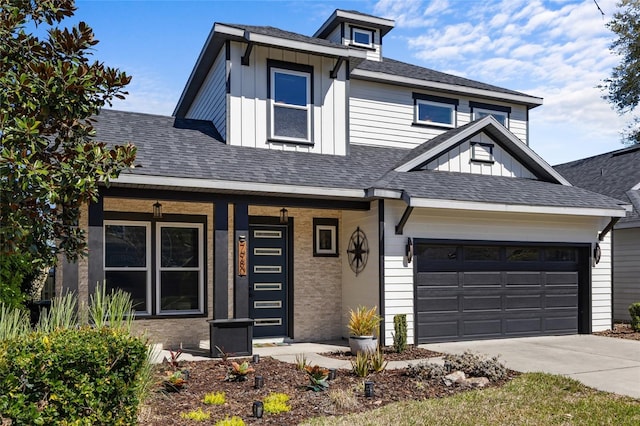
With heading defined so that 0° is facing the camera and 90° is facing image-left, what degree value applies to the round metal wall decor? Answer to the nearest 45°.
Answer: approximately 45°

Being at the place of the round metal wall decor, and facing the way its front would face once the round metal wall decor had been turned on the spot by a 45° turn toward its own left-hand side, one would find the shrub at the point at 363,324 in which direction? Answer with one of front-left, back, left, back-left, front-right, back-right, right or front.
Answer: front

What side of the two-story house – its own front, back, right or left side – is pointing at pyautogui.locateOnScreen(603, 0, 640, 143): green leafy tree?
left

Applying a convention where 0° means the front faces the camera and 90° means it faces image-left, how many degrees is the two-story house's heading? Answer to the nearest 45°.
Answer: approximately 315°

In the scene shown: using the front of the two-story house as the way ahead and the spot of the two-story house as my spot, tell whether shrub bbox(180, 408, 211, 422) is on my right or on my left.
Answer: on my right

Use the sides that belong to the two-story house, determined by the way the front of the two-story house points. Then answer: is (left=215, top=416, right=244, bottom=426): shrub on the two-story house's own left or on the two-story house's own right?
on the two-story house's own right

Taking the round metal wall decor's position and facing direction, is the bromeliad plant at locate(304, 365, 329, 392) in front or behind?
in front

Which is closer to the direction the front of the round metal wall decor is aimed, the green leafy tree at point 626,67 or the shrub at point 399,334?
the shrub

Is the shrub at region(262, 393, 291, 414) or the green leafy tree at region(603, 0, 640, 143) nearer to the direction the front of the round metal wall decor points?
the shrub

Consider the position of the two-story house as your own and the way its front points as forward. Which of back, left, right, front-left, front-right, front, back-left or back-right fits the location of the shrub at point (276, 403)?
front-right

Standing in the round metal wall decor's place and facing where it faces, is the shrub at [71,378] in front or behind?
in front
